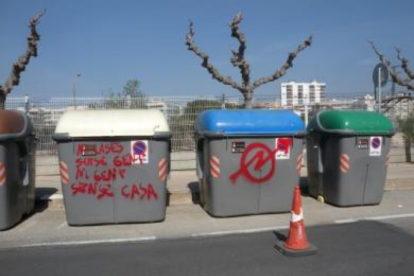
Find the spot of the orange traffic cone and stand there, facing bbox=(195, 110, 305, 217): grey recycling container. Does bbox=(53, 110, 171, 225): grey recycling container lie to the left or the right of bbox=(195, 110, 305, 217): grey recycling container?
left

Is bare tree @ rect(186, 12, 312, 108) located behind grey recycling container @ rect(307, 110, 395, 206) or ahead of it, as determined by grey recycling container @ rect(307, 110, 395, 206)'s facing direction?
behind

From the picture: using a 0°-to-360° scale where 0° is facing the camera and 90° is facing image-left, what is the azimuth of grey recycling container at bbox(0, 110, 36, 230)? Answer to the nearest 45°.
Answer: approximately 45°

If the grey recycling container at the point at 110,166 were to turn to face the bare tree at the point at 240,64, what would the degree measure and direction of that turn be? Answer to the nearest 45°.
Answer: approximately 135° to its left

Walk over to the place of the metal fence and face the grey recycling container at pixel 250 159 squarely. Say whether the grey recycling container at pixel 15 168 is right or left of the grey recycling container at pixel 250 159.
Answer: right

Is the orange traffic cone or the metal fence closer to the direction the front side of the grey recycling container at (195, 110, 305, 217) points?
the orange traffic cone

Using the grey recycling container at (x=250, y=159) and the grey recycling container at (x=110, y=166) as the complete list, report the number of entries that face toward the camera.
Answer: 2

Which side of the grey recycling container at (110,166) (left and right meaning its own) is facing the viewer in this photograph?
front
